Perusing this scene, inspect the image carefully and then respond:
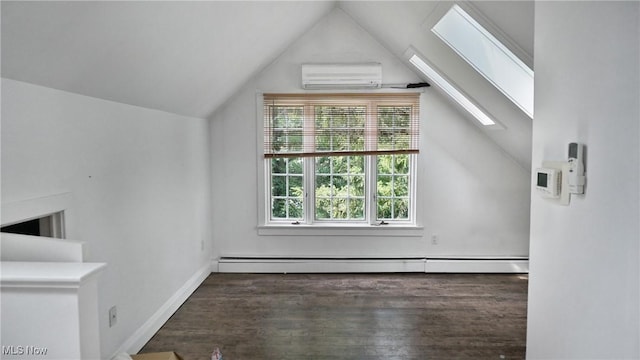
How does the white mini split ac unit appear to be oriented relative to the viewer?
toward the camera

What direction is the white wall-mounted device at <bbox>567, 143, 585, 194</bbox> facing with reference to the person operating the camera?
facing the viewer and to the left of the viewer

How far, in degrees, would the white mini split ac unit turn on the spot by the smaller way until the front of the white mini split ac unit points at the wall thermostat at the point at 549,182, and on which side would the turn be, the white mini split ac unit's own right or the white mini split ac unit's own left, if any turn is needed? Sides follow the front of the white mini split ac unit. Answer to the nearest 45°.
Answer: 0° — it already faces it

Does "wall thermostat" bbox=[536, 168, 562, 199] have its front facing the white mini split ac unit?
no

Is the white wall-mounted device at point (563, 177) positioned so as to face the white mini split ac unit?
no

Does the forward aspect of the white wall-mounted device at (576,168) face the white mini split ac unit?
no

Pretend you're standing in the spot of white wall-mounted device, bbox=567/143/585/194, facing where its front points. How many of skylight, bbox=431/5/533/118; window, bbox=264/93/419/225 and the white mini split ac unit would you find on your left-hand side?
0

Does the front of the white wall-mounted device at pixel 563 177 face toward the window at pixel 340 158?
no
